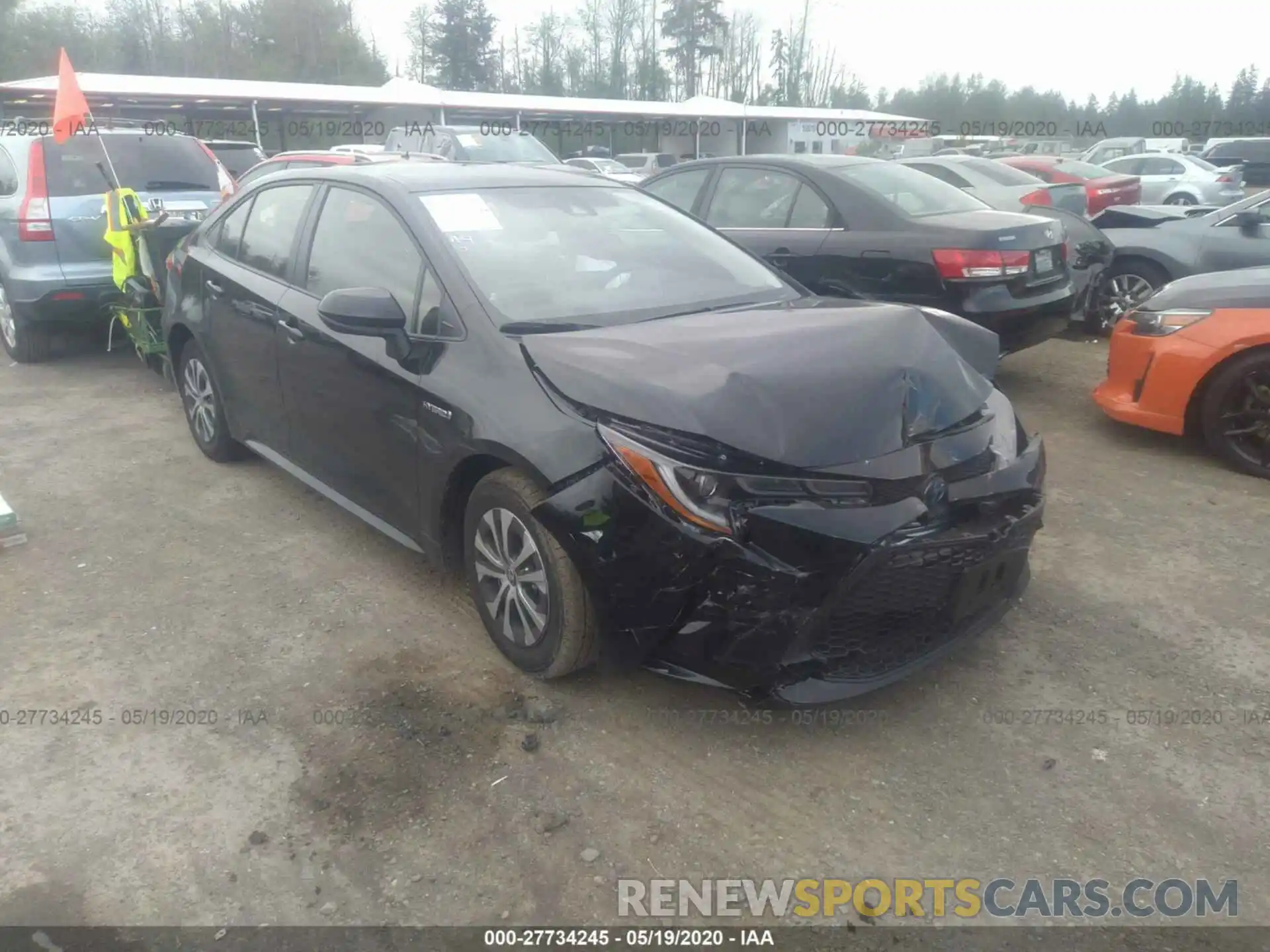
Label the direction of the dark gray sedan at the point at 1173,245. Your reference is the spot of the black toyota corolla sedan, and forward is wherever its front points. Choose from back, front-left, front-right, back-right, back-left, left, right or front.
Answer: left

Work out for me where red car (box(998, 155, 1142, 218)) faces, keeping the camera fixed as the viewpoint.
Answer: facing away from the viewer and to the left of the viewer

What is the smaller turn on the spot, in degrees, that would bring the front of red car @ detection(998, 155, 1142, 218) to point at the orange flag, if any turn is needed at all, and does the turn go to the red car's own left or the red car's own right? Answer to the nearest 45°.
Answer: approximately 90° to the red car's own left

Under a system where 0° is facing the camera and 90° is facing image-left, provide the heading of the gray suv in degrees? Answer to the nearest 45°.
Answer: approximately 135°

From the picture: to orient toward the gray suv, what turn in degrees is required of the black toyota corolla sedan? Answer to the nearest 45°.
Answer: approximately 180°

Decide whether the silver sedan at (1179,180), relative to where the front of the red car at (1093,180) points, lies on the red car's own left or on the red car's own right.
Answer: on the red car's own right

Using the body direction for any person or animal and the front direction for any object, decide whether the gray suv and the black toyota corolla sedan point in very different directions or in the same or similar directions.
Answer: very different directions

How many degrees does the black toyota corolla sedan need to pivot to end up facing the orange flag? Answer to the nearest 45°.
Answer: approximately 180°

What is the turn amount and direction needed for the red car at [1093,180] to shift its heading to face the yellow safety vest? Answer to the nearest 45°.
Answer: approximately 90° to its left

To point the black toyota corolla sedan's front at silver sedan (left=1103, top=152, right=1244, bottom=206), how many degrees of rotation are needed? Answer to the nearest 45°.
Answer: approximately 90° to its left

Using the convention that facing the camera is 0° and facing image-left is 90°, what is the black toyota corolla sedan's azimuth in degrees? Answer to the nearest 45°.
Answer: approximately 315°

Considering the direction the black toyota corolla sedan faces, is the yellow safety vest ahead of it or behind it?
behind
